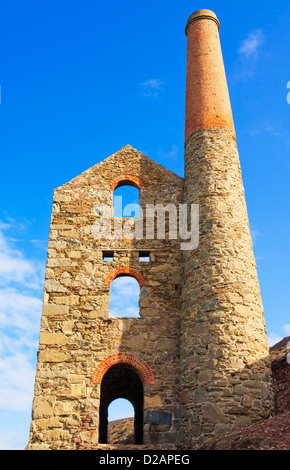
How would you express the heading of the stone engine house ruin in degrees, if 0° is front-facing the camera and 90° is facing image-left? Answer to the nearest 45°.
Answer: approximately 0°
